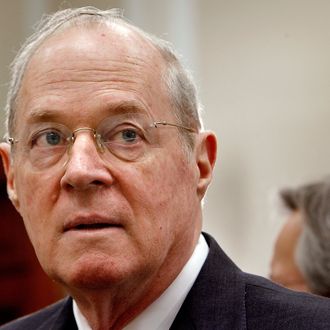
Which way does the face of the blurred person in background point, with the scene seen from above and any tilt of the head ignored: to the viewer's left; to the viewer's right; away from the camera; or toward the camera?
to the viewer's left

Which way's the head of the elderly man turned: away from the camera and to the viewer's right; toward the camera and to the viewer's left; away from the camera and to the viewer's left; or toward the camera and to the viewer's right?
toward the camera and to the viewer's left

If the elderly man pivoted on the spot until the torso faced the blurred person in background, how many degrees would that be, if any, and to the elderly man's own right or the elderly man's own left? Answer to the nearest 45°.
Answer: approximately 180°

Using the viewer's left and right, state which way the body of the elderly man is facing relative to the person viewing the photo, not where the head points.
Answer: facing the viewer and to the left of the viewer
